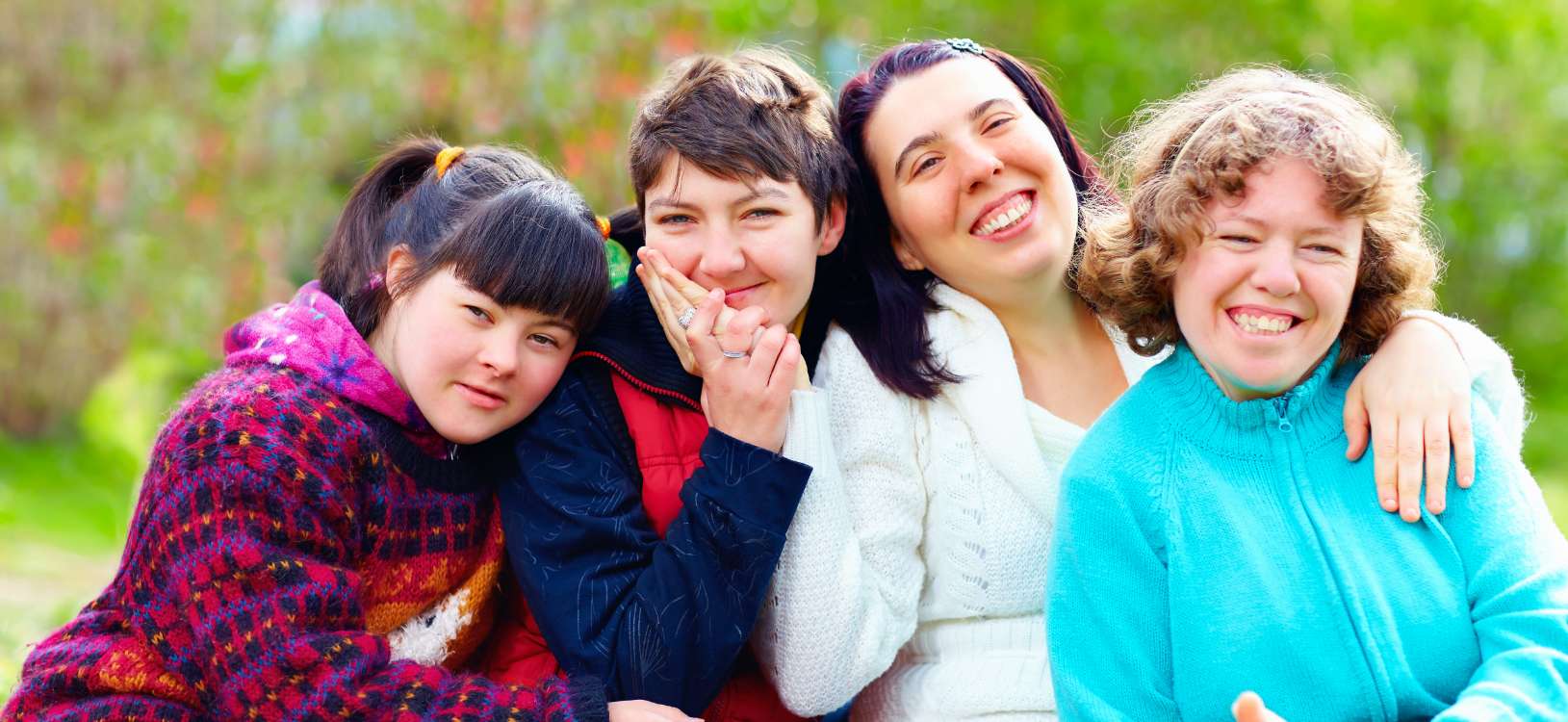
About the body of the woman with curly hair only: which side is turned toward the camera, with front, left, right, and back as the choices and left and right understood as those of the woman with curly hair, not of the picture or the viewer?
front

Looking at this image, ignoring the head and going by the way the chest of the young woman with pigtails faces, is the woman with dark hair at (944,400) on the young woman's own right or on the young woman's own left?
on the young woman's own left

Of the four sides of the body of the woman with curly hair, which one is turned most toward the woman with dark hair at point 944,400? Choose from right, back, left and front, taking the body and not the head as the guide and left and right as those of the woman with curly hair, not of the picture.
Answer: right

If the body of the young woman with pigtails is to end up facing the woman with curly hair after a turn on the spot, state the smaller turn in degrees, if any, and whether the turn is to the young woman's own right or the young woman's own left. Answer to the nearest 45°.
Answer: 0° — they already face them

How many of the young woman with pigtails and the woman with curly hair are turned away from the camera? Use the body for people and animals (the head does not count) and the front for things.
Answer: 0

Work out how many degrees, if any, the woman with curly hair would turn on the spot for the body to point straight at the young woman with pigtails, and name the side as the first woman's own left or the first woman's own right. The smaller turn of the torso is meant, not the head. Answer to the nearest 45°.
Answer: approximately 90° to the first woman's own right

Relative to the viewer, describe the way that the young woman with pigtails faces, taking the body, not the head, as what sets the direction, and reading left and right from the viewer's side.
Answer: facing the viewer and to the right of the viewer

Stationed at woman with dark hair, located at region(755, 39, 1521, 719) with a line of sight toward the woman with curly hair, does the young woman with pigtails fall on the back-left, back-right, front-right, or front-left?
back-right
